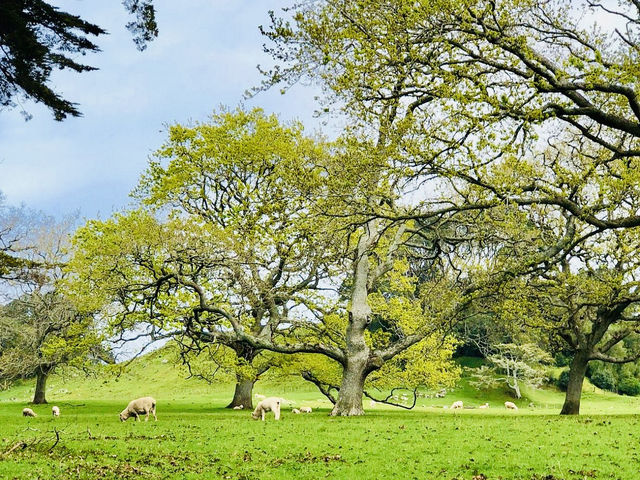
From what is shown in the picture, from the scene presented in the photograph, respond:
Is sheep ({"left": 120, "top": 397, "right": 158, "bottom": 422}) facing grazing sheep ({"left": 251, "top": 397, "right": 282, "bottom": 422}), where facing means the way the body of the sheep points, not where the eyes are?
no

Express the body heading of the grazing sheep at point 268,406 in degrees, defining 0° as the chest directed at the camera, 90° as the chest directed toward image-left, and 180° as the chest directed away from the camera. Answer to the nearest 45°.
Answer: approximately 90°

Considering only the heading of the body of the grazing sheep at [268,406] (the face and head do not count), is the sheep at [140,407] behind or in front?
in front

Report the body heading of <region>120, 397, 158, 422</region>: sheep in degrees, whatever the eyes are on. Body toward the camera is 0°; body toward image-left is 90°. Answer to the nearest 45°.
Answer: approximately 90°

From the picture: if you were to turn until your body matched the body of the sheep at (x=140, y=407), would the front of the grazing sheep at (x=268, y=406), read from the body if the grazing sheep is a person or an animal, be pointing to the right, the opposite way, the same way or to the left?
the same way

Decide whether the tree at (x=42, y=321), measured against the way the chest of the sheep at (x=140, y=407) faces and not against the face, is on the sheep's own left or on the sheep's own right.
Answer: on the sheep's own right

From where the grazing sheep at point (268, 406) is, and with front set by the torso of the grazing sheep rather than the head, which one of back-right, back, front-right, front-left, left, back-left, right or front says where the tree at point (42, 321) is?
front-right
